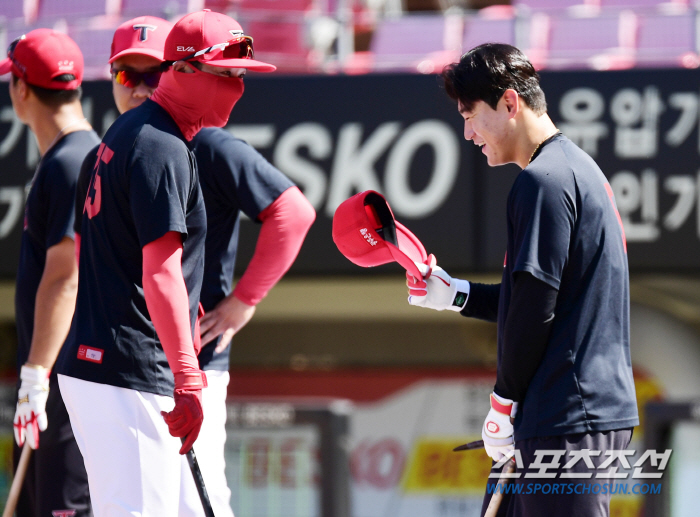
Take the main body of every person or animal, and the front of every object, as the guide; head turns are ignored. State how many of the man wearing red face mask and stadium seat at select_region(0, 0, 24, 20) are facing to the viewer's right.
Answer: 1

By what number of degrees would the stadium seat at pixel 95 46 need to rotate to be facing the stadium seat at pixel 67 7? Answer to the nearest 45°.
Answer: approximately 180°

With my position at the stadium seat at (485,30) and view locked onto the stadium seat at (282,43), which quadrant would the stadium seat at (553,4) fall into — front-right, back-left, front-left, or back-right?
back-right

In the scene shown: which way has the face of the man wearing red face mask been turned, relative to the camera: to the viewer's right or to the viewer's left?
to the viewer's right

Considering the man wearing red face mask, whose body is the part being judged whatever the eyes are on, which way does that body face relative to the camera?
to the viewer's right

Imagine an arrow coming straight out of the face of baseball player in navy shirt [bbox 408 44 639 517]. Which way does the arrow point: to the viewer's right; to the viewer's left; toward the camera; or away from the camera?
to the viewer's left

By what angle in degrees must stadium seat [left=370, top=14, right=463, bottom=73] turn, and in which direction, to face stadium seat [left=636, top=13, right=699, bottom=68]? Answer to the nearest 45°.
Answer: approximately 45° to its left

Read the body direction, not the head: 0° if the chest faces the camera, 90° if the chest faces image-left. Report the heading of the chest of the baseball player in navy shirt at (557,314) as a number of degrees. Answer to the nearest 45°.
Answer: approximately 90°
